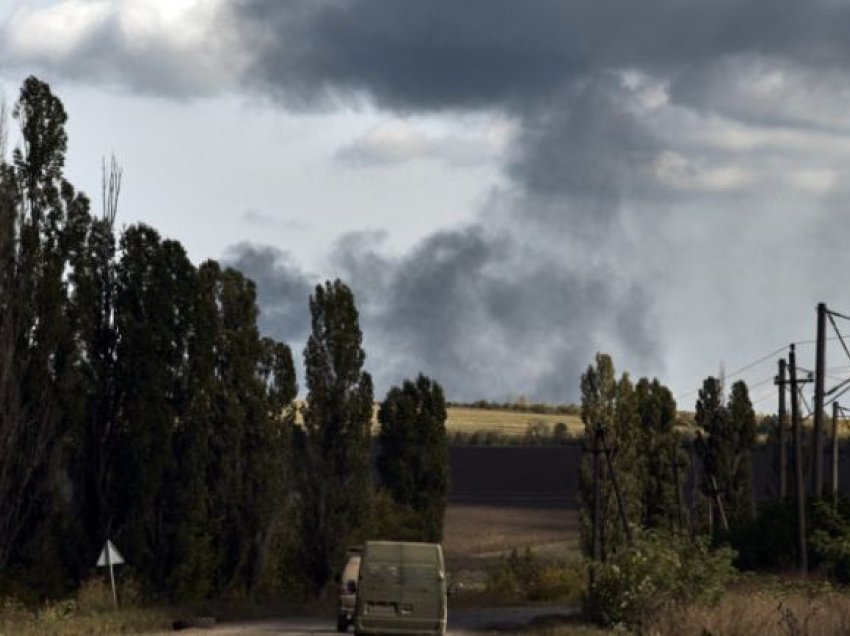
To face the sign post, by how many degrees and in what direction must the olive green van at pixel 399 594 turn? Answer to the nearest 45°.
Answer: approximately 45° to its left

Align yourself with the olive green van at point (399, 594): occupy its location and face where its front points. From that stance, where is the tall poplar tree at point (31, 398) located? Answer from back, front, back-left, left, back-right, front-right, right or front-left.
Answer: front-left

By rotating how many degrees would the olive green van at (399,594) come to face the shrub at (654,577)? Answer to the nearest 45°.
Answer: approximately 45° to its right

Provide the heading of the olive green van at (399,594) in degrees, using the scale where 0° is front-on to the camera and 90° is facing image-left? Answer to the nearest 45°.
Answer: approximately 180°
